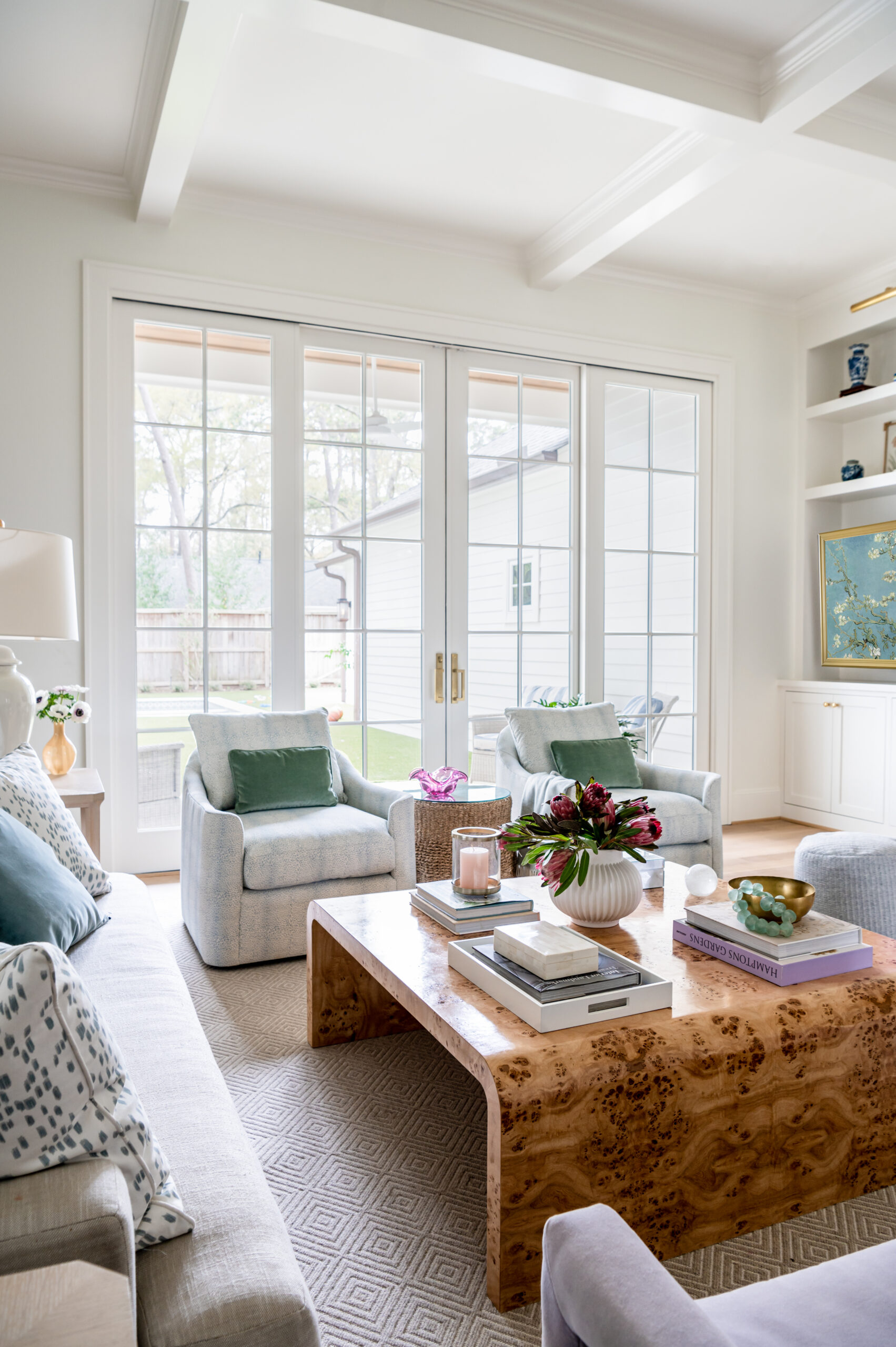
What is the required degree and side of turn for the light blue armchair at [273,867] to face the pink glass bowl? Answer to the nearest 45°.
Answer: approximately 90° to its left

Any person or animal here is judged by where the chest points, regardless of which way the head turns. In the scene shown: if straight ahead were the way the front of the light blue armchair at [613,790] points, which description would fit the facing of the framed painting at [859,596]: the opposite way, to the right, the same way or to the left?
to the right

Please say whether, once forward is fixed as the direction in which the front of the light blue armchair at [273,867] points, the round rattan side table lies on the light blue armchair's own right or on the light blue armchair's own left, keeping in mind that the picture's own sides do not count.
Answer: on the light blue armchair's own left

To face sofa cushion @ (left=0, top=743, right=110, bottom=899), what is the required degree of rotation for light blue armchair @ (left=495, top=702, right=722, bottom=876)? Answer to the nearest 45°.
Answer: approximately 90° to its right

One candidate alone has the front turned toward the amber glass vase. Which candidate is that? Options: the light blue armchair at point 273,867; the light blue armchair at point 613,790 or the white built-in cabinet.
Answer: the white built-in cabinet

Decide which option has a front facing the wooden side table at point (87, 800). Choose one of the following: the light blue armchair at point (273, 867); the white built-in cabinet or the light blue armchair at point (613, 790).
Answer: the white built-in cabinet

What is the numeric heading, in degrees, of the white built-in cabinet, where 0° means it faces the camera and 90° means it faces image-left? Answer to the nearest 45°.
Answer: approximately 45°
